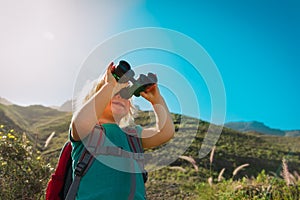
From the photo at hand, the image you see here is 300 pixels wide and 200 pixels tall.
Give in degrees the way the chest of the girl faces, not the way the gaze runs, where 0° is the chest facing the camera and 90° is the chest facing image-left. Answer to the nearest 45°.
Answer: approximately 315°
